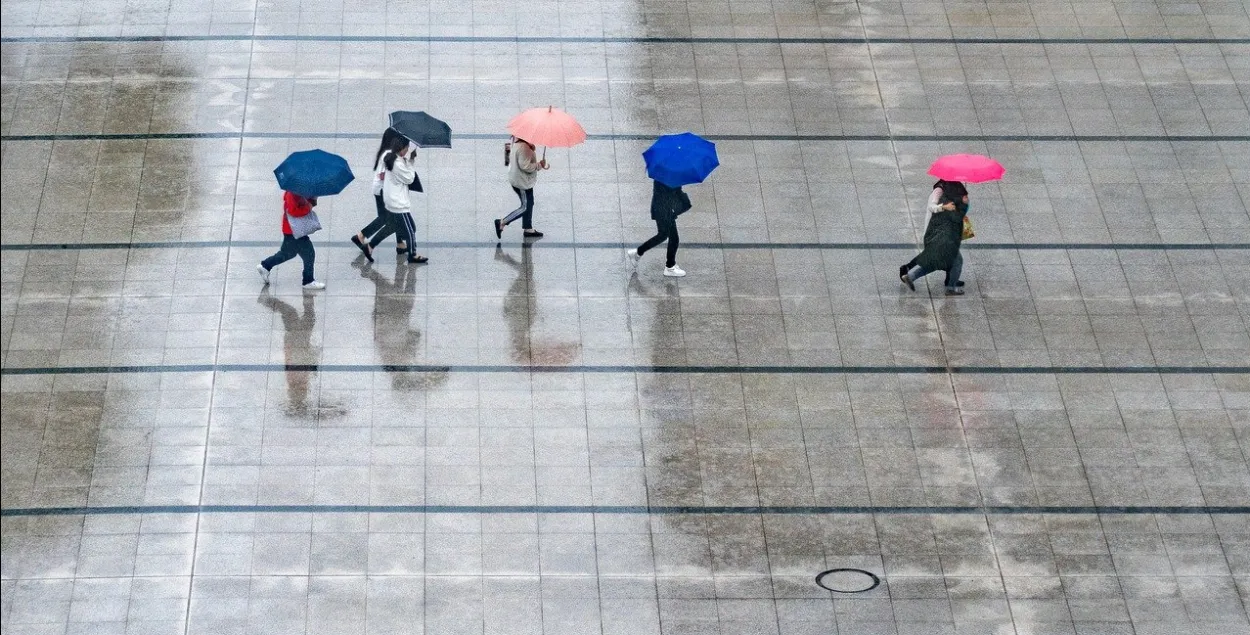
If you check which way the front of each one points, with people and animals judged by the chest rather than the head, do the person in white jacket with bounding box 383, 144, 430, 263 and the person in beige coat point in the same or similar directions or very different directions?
same or similar directions

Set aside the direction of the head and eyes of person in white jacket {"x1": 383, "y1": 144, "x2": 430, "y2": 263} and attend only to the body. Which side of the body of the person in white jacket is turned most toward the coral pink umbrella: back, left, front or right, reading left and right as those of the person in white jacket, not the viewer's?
front

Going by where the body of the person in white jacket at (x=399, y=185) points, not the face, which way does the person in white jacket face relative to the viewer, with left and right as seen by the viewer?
facing to the right of the viewer

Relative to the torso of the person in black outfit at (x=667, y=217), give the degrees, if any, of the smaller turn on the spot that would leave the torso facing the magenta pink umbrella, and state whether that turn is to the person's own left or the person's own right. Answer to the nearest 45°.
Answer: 0° — they already face it

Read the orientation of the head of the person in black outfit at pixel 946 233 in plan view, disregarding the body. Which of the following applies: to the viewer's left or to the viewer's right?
to the viewer's right

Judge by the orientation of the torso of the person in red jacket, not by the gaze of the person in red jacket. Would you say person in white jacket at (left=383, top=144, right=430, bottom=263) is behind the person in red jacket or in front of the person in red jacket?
in front

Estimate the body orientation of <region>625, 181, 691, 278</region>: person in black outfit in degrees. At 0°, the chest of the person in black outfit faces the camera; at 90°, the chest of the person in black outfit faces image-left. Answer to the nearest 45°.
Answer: approximately 270°

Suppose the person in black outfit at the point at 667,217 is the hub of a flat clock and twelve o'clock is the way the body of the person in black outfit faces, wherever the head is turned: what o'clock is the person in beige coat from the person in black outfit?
The person in beige coat is roughly at 6 o'clock from the person in black outfit.

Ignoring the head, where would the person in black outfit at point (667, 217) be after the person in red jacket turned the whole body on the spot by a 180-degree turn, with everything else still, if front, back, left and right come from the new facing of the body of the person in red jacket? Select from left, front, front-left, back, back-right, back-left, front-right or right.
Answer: back

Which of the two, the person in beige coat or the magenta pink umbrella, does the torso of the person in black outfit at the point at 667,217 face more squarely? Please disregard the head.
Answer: the magenta pink umbrella

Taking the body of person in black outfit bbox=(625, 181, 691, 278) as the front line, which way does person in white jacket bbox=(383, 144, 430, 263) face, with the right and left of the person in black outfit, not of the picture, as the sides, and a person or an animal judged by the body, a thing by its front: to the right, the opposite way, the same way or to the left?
the same way

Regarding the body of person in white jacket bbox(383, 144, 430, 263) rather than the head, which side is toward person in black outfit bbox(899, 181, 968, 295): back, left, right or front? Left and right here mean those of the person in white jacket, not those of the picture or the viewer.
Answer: front

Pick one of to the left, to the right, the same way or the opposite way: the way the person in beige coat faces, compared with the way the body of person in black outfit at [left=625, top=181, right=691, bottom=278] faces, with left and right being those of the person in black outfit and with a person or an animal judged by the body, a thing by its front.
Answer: the same way

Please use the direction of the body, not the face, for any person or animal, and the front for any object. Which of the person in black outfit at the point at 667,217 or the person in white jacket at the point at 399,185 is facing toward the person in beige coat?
the person in white jacket

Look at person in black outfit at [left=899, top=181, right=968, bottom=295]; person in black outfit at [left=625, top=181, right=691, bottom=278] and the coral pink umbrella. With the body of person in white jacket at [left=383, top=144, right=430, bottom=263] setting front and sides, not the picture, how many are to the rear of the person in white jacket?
0

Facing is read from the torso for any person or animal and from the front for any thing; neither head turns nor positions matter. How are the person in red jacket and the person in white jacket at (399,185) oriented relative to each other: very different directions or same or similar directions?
same or similar directions

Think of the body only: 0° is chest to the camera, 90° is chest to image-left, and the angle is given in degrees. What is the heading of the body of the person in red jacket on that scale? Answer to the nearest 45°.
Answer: approximately 270°

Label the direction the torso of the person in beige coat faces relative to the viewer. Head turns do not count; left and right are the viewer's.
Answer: facing to the right of the viewer

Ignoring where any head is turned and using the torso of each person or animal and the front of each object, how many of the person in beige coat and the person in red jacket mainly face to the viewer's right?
2

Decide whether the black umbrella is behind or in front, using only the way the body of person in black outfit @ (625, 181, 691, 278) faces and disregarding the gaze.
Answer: behind
